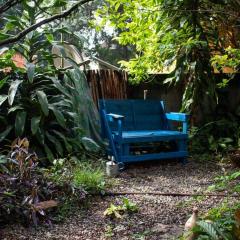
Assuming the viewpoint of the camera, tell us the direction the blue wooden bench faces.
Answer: facing the viewer and to the right of the viewer

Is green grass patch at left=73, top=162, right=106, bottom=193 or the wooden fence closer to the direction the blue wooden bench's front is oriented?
the green grass patch

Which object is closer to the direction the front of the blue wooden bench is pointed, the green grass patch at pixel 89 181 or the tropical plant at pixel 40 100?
the green grass patch

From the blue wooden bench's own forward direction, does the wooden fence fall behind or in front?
behind

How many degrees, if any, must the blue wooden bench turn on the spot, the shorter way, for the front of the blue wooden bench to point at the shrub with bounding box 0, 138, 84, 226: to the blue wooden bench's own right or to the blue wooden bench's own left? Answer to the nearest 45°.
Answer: approximately 45° to the blue wooden bench's own right

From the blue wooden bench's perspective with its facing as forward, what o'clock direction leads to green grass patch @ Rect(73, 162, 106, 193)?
The green grass patch is roughly at 2 o'clock from the blue wooden bench.

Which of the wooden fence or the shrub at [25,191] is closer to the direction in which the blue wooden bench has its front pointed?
the shrub

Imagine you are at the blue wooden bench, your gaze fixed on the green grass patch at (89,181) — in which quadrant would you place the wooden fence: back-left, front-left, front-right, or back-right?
back-right

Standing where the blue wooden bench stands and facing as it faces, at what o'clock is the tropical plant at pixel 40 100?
The tropical plant is roughly at 4 o'clock from the blue wooden bench.
